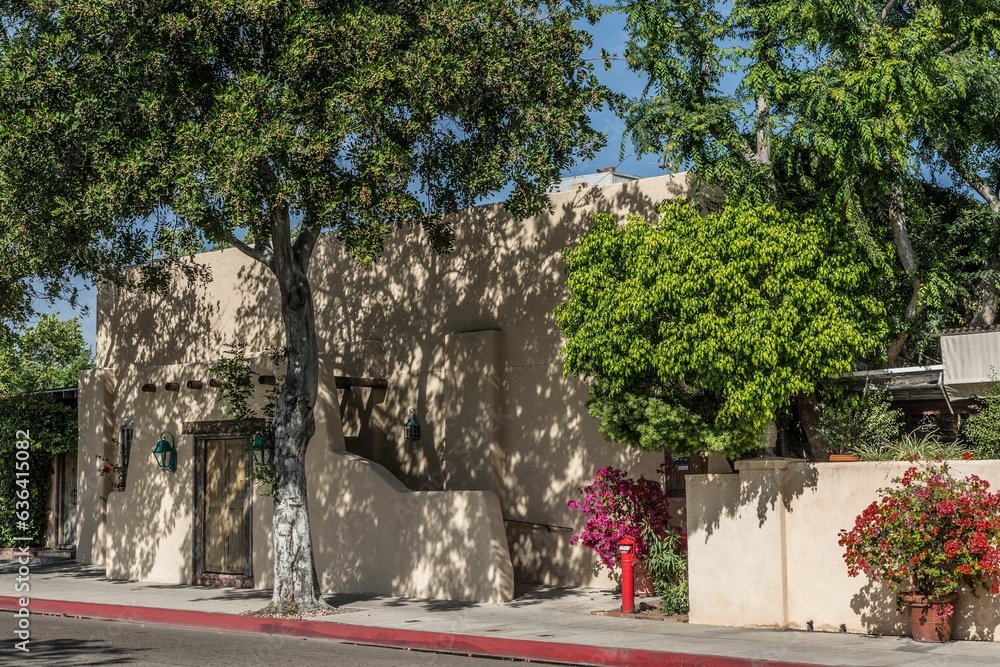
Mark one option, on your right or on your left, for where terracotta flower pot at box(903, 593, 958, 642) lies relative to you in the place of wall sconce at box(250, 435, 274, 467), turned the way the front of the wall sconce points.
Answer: on your left

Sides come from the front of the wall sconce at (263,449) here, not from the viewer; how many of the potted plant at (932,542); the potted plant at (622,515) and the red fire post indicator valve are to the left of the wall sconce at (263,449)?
3

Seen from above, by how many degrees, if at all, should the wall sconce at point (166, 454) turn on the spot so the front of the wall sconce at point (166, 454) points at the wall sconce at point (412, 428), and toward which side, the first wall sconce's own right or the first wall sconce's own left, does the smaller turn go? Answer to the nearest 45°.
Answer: approximately 90° to the first wall sconce's own left

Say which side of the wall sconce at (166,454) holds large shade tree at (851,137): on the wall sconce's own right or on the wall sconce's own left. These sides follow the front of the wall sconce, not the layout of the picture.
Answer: on the wall sconce's own left

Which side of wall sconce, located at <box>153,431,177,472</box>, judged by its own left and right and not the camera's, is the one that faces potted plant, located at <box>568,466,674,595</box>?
left

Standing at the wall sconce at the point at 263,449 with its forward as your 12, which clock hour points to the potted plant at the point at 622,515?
The potted plant is roughly at 9 o'clock from the wall sconce.

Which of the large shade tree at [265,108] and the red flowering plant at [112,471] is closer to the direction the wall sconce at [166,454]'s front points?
the large shade tree

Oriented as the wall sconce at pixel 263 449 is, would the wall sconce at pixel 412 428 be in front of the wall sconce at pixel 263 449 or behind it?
behind

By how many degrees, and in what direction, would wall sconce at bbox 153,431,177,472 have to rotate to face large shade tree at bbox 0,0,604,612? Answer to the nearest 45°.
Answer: approximately 45° to its left

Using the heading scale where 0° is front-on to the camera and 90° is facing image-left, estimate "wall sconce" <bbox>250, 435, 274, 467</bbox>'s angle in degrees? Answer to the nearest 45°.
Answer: approximately 45°

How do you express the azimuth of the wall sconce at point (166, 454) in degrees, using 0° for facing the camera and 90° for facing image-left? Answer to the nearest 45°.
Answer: approximately 45°

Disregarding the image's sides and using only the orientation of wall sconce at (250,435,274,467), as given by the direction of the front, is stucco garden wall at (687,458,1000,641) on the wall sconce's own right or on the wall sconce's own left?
on the wall sconce's own left
